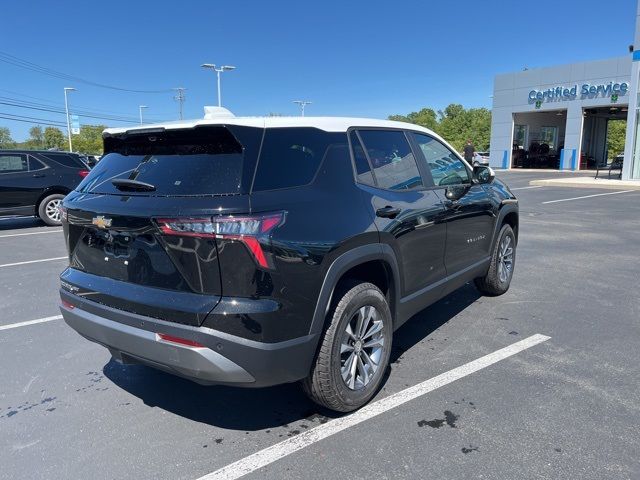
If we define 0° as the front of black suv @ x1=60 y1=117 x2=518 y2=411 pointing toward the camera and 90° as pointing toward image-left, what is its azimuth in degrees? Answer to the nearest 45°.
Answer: approximately 225°

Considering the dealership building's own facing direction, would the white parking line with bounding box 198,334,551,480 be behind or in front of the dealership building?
in front

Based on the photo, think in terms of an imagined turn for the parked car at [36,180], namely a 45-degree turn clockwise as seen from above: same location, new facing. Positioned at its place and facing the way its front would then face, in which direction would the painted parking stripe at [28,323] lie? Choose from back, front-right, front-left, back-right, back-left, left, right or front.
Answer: back-left

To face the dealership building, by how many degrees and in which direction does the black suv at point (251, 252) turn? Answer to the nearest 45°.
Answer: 0° — it already faces it

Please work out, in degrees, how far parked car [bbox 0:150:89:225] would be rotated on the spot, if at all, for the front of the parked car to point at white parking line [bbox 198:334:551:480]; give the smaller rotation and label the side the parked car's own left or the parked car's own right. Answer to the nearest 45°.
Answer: approximately 90° to the parked car's own left

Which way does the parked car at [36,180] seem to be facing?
to the viewer's left

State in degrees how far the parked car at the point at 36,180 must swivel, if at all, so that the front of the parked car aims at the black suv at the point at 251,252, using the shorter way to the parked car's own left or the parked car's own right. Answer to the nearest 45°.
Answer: approximately 90° to the parked car's own left

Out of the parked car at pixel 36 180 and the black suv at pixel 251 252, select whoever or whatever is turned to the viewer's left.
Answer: the parked car

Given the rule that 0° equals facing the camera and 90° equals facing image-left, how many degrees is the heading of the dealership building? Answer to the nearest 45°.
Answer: approximately 45°

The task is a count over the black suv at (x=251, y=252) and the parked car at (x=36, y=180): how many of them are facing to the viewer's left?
1
